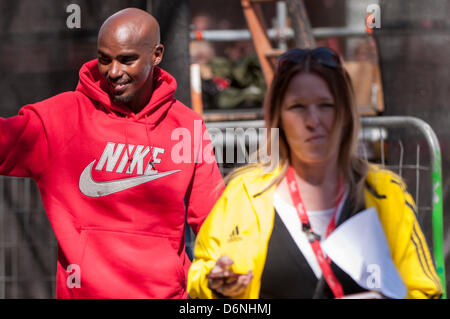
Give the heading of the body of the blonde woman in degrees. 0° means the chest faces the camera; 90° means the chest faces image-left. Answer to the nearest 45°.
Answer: approximately 0°

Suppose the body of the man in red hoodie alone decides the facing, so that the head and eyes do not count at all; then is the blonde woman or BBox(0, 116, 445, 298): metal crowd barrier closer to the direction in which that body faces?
the blonde woman

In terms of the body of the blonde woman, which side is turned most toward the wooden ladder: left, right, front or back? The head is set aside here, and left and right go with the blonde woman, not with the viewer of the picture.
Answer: back

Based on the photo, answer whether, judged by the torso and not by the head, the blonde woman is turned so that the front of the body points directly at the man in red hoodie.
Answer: no

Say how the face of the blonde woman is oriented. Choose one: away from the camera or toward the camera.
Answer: toward the camera

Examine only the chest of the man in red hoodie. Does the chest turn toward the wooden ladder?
no

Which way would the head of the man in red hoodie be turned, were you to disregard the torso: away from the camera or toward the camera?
toward the camera

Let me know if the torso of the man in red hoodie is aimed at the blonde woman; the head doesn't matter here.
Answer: no

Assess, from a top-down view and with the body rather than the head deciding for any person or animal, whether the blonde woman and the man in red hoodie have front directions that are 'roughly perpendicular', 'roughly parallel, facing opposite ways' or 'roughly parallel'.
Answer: roughly parallel

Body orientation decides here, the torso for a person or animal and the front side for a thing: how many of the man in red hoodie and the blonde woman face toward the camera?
2

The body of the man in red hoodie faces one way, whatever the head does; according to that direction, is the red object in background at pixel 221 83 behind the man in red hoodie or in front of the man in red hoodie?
behind

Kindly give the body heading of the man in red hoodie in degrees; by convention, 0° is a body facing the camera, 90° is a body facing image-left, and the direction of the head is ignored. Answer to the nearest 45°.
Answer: approximately 0°

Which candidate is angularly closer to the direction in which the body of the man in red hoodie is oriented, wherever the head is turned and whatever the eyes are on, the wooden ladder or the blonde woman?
the blonde woman
